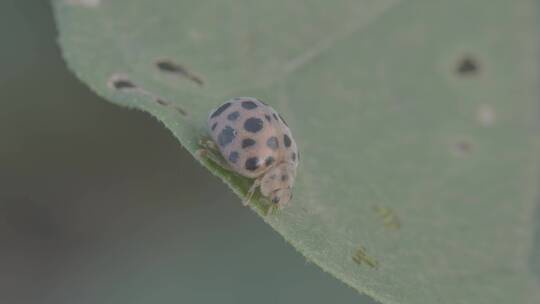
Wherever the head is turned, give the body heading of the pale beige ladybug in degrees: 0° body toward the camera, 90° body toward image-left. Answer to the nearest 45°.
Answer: approximately 315°
